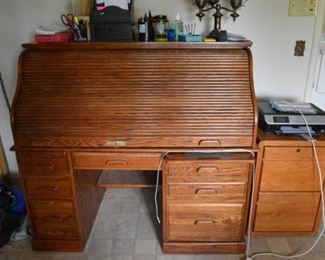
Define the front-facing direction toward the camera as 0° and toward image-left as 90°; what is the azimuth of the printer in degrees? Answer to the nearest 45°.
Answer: approximately 0°

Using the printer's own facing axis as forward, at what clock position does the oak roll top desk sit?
The oak roll top desk is roughly at 2 o'clock from the printer.

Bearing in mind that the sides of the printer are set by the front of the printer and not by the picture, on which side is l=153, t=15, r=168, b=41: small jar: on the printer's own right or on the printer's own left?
on the printer's own right

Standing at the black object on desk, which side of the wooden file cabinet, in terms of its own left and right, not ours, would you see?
right

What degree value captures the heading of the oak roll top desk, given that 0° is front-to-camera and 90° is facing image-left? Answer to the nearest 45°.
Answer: approximately 0°

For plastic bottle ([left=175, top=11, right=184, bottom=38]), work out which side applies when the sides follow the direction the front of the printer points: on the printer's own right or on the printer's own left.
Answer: on the printer's own right

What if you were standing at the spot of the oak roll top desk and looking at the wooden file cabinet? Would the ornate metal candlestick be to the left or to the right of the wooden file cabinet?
left
